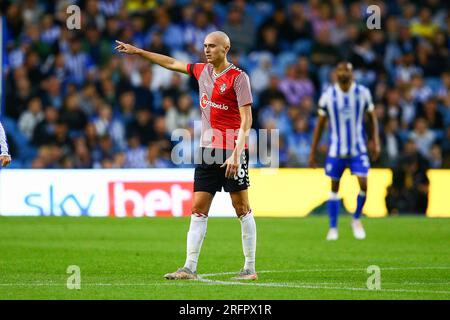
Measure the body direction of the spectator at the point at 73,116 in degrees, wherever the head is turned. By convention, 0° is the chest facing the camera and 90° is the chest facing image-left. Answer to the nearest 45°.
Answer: approximately 0°

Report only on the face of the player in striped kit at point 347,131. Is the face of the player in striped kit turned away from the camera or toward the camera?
toward the camera

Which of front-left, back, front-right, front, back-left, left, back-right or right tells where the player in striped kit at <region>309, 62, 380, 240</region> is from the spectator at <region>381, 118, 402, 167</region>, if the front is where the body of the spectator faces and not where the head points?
front

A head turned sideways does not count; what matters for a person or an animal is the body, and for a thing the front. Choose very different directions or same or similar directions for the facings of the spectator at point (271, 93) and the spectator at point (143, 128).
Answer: same or similar directions

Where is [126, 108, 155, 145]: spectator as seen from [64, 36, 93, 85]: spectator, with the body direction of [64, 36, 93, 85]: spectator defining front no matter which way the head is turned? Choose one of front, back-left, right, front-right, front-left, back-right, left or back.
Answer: front-left

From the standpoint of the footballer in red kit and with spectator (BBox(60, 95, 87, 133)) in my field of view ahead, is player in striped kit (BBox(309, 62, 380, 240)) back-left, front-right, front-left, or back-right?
front-right

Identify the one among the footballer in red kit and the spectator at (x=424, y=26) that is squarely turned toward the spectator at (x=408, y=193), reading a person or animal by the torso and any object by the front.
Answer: the spectator at (x=424, y=26)

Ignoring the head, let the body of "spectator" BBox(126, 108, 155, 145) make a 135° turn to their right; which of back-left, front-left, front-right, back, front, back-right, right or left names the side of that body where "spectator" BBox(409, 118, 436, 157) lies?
back-right

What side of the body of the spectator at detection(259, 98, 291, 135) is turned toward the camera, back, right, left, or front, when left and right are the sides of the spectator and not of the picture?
front

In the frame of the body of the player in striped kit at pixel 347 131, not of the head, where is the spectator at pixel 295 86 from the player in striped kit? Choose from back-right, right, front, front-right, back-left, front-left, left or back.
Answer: back

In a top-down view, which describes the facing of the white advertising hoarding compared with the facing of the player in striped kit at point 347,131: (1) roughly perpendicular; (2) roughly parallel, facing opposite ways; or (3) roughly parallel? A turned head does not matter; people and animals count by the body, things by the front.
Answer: roughly parallel

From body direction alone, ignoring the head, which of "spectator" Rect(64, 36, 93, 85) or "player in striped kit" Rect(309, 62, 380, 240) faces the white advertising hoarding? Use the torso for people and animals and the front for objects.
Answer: the spectator

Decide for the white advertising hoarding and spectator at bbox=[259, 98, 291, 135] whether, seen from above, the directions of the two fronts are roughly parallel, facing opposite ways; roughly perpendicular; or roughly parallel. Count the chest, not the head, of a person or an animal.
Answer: roughly parallel

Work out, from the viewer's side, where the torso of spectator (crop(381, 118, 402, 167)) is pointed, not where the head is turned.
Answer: toward the camera

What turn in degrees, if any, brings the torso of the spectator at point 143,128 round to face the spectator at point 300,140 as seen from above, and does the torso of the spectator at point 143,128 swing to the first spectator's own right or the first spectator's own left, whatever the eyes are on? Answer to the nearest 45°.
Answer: approximately 90° to the first spectator's own left
